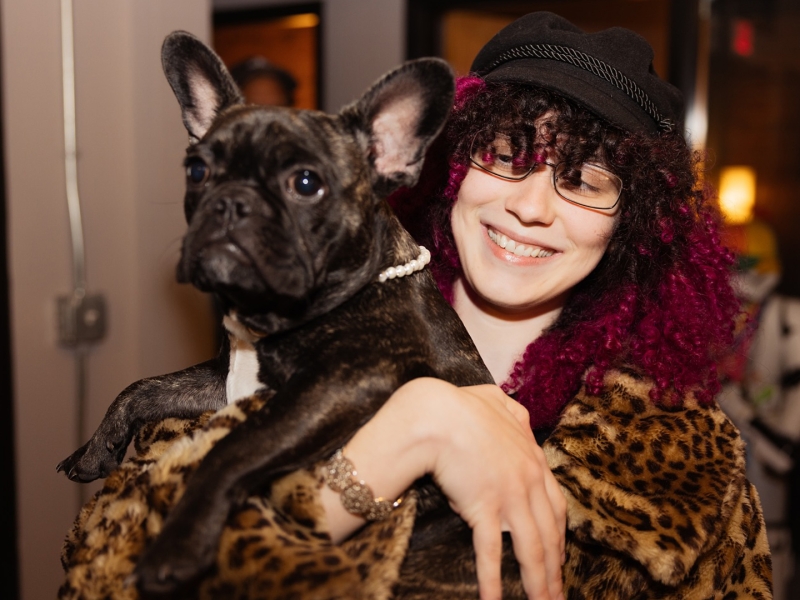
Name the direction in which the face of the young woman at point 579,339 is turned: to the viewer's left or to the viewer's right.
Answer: to the viewer's left

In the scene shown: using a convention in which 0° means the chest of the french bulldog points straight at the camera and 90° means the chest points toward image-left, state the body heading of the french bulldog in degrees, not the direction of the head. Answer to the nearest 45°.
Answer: approximately 45°

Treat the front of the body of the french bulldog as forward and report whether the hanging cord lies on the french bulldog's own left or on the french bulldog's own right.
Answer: on the french bulldog's own right
